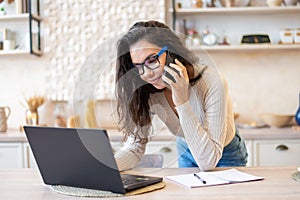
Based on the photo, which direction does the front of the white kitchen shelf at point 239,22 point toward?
toward the camera

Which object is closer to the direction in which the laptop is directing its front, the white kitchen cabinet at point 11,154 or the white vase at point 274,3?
the white vase

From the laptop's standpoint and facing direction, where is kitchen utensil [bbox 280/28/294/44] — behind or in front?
in front

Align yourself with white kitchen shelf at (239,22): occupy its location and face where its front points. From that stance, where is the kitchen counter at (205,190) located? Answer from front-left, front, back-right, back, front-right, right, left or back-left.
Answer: front

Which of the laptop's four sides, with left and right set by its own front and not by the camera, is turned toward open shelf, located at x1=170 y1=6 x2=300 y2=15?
front

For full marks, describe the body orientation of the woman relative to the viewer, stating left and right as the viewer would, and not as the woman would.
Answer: facing the viewer and to the left of the viewer

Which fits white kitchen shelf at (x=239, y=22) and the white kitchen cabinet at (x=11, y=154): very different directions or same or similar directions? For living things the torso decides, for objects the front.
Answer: same or similar directions

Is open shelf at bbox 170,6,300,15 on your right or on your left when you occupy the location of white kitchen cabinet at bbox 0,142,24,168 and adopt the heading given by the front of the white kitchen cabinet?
on your left

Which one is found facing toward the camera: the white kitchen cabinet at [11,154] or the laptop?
the white kitchen cabinet

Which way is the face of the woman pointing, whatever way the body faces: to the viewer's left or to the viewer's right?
to the viewer's left

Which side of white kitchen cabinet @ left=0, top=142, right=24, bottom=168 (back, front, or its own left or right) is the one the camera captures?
front

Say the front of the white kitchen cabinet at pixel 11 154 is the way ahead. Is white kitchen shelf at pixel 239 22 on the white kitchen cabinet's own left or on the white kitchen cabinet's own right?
on the white kitchen cabinet's own left

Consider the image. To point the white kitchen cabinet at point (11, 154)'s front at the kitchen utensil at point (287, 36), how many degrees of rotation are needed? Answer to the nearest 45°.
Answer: approximately 90° to its left

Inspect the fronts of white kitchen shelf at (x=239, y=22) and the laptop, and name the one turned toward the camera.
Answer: the white kitchen shelf

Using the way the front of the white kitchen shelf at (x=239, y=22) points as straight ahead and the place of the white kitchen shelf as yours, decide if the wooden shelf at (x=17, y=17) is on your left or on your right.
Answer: on your right
